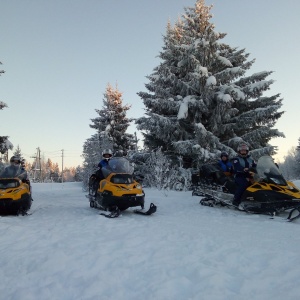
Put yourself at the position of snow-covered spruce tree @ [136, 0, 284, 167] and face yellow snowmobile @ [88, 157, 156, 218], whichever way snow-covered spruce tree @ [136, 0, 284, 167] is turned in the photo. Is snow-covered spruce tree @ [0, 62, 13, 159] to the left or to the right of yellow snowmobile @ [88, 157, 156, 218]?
right

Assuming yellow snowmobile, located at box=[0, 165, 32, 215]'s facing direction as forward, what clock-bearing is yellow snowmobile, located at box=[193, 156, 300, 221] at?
yellow snowmobile, located at box=[193, 156, 300, 221] is roughly at 10 o'clock from yellow snowmobile, located at box=[0, 165, 32, 215].

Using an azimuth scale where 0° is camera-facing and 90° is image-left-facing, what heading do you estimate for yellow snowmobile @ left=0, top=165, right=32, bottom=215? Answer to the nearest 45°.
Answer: approximately 0°

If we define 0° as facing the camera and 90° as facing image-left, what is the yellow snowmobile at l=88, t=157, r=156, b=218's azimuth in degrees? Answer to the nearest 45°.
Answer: approximately 315°

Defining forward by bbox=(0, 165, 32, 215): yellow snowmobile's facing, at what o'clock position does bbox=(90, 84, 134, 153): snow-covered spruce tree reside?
The snow-covered spruce tree is roughly at 7 o'clock from the yellow snowmobile.

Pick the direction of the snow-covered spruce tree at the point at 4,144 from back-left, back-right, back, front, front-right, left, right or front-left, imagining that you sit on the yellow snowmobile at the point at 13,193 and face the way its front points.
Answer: back

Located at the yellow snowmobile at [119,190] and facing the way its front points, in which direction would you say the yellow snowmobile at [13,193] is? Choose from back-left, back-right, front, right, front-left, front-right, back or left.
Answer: back-right

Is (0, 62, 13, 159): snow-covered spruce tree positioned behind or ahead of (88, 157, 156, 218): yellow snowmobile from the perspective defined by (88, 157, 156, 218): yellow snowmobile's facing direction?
behind

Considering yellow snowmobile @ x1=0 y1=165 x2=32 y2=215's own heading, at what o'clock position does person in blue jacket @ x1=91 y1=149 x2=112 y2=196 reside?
The person in blue jacket is roughly at 9 o'clock from the yellow snowmobile.
